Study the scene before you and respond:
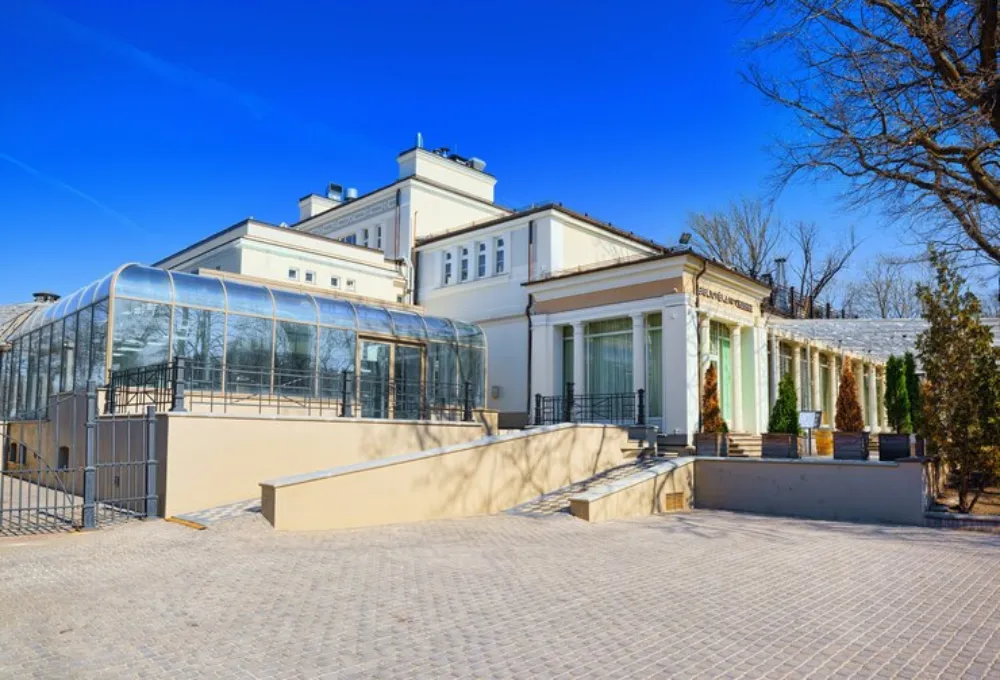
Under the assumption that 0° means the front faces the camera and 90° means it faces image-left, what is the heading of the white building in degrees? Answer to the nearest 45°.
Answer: approximately 315°

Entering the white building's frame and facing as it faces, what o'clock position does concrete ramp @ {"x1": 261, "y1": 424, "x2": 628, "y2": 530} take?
The concrete ramp is roughly at 2 o'clock from the white building.

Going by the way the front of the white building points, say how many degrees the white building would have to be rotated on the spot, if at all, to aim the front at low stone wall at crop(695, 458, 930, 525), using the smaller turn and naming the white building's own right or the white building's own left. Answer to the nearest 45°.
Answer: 0° — it already faces it

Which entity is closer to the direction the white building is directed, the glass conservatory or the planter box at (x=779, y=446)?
the planter box

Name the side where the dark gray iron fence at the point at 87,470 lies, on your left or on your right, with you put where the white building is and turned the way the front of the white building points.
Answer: on your right

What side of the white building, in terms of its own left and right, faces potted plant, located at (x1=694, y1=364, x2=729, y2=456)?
front

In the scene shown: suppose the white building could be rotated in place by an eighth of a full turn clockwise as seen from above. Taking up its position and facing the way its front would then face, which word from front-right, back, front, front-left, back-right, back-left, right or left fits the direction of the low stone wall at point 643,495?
front

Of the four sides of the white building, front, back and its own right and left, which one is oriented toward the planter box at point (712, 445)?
front
